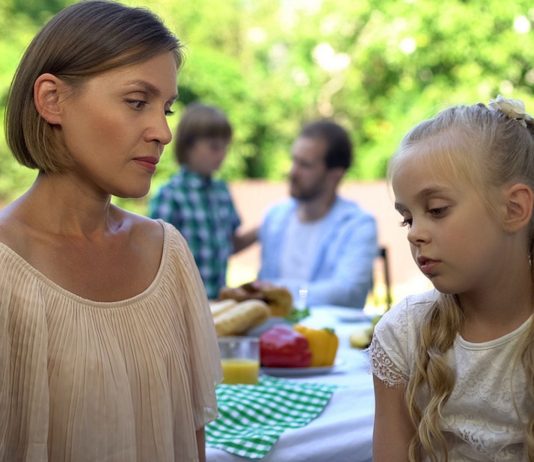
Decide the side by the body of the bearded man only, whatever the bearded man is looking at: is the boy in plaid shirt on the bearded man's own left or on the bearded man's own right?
on the bearded man's own right

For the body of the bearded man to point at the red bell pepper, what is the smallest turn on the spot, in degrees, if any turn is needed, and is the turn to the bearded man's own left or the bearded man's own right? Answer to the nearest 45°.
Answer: approximately 45° to the bearded man's own left

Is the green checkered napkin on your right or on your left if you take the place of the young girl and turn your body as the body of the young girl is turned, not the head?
on your right

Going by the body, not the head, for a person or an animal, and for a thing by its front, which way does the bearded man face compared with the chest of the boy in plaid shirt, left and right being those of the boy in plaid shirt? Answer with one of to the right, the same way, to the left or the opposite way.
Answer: to the right

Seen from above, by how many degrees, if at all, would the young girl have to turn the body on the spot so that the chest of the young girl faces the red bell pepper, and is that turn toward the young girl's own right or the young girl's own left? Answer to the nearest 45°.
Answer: approximately 90° to the young girl's own right

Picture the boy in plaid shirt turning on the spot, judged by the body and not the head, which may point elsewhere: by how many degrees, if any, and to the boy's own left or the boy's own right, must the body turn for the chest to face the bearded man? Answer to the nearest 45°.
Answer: approximately 45° to the boy's own left

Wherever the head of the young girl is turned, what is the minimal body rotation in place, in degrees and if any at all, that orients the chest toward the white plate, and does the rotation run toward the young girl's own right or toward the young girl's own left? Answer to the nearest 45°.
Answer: approximately 90° to the young girl's own right

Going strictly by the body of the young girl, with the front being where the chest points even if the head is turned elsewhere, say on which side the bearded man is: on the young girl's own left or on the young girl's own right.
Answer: on the young girl's own right

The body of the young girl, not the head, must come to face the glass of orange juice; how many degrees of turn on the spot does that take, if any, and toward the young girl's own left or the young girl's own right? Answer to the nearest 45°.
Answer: approximately 90° to the young girl's own right
